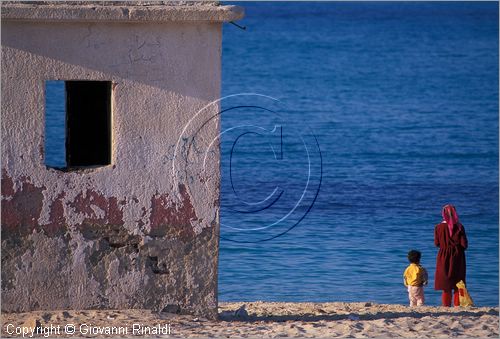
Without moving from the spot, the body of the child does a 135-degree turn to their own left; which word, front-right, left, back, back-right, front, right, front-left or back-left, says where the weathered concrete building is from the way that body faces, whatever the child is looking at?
front

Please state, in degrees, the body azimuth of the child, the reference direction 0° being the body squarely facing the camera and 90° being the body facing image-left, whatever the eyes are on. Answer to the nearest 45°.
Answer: approximately 180°

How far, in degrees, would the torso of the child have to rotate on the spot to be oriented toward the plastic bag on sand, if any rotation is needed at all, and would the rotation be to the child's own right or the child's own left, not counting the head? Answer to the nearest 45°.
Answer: approximately 90° to the child's own right

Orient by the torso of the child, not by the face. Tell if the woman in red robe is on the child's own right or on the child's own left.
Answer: on the child's own right
